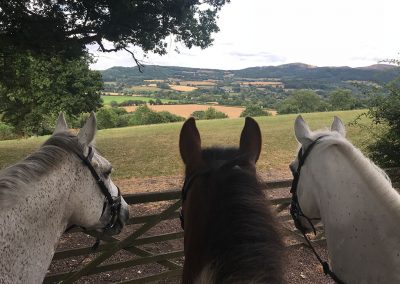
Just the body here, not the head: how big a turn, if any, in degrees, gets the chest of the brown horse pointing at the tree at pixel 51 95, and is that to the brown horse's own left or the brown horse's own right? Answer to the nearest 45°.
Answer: approximately 45° to the brown horse's own left

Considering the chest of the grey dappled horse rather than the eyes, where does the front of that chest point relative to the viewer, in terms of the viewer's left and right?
facing away from the viewer and to the right of the viewer

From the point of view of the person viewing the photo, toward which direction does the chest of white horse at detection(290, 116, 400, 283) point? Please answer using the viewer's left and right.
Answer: facing away from the viewer and to the left of the viewer

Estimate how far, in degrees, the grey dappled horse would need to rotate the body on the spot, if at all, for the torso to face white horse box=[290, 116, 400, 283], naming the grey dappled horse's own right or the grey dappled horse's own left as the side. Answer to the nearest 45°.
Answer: approximately 45° to the grey dappled horse's own right

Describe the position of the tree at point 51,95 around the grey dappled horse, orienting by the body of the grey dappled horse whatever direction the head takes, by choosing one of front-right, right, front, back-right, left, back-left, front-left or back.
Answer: front-left

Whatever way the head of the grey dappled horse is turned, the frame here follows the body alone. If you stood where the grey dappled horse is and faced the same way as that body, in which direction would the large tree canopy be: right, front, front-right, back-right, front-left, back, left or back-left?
front-left

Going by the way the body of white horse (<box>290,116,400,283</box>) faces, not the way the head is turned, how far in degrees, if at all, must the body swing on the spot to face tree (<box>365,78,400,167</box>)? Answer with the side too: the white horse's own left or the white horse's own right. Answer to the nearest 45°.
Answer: approximately 45° to the white horse's own right

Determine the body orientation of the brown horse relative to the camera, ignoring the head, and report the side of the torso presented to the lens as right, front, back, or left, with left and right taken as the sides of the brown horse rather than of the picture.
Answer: back

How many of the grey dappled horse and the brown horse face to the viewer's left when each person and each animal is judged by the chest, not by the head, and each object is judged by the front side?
0

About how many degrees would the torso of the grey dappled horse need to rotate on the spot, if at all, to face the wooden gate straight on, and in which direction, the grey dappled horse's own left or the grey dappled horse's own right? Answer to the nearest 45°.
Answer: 0° — it already faces it

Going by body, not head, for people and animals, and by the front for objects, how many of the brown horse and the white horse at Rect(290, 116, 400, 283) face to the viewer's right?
0

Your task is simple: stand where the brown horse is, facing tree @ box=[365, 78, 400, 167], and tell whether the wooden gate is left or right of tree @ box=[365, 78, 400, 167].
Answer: left

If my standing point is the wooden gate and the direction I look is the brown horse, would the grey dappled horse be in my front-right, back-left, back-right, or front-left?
front-right

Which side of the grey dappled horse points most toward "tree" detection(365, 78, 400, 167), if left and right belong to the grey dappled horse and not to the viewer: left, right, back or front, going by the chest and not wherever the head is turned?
front

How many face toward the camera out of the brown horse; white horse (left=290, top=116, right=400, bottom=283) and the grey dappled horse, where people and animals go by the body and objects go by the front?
0

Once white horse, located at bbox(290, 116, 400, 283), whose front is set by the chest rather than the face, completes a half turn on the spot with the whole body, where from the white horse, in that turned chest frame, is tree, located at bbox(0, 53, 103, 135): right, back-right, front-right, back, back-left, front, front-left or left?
back

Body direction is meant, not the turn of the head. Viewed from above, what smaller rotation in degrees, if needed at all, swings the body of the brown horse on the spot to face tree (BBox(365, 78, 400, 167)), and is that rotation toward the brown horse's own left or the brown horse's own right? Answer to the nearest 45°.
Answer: approximately 45° to the brown horse's own right
